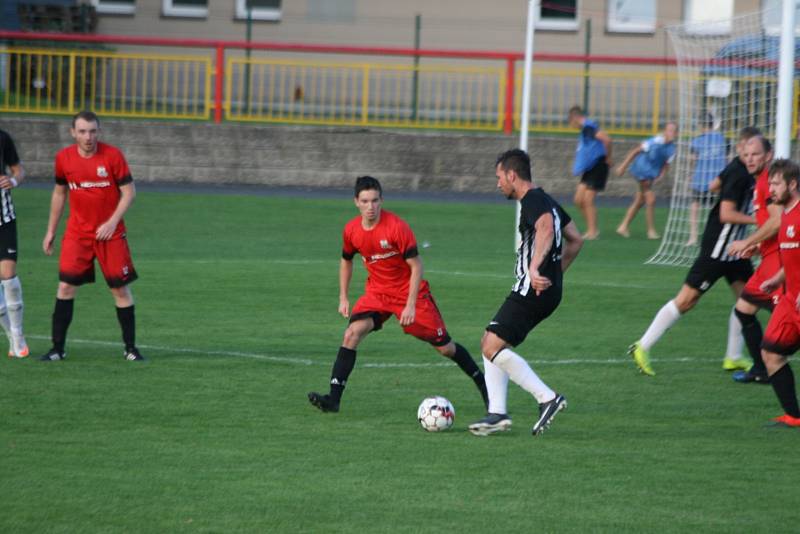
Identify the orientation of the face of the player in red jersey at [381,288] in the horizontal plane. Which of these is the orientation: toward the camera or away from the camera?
toward the camera

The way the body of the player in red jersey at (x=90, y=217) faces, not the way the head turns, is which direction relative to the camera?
toward the camera

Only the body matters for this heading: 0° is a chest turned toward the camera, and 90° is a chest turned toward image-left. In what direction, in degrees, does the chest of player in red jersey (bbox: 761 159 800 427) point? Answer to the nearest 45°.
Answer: approximately 45°

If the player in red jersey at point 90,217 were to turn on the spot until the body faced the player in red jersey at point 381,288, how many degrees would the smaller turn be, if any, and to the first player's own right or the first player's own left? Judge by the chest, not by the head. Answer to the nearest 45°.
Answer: approximately 45° to the first player's own left

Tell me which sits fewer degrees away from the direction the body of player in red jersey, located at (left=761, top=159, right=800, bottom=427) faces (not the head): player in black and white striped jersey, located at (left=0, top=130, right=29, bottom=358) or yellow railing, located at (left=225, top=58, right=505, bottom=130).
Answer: the player in black and white striped jersey

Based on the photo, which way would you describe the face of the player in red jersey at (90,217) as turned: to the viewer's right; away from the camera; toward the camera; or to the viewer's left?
toward the camera

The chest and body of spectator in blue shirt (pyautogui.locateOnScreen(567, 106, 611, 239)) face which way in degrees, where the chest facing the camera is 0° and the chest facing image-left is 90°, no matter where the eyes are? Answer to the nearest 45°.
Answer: approximately 90°

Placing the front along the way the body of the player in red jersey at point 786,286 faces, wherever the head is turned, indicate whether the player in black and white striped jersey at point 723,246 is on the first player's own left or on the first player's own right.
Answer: on the first player's own right

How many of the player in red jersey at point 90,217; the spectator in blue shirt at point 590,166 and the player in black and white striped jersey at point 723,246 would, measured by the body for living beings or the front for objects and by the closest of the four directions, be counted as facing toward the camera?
1
